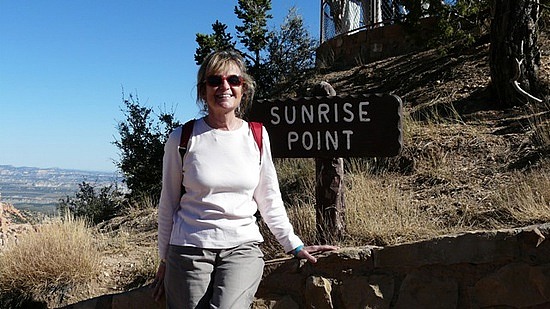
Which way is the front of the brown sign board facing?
toward the camera

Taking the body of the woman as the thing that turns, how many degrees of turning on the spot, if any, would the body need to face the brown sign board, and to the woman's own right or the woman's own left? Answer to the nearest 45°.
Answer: approximately 135° to the woman's own left

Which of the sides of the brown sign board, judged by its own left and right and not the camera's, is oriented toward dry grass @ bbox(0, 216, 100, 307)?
right

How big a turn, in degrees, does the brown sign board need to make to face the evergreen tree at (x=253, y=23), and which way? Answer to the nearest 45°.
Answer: approximately 180°

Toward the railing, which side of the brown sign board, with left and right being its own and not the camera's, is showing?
back

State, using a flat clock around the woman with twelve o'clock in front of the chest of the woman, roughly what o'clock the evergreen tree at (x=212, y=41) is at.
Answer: The evergreen tree is roughly at 6 o'clock from the woman.

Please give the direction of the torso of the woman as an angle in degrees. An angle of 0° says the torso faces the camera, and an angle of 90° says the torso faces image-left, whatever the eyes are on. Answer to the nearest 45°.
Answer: approximately 0°

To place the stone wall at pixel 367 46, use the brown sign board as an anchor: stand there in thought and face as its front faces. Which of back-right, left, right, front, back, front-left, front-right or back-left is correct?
back

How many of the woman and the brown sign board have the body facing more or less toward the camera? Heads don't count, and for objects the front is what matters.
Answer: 2

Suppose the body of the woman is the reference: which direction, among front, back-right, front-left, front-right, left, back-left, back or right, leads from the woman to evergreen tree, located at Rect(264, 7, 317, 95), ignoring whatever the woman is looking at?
back

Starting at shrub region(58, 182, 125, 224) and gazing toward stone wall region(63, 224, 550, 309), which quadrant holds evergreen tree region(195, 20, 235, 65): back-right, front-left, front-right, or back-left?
back-left
